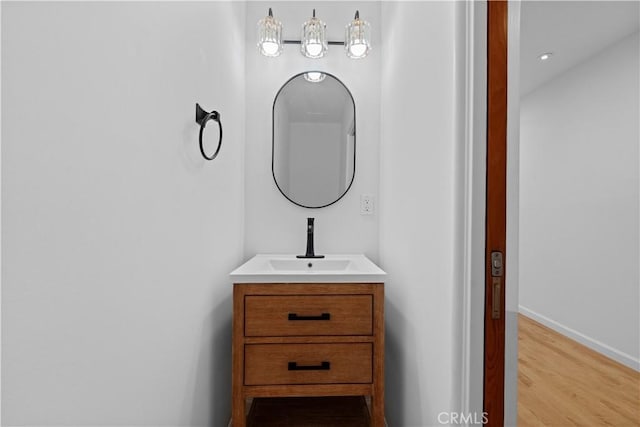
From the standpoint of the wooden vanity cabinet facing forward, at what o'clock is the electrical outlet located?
The electrical outlet is roughly at 7 o'clock from the wooden vanity cabinet.

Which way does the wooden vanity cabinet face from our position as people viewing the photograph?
facing the viewer

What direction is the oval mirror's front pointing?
toward the camera

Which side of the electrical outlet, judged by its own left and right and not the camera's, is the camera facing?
front

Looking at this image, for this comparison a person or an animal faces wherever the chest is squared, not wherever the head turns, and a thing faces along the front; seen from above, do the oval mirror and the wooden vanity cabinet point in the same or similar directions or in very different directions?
same or similar directions

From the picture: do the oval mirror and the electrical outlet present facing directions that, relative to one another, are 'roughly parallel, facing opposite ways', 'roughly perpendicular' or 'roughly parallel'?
roughly parallel

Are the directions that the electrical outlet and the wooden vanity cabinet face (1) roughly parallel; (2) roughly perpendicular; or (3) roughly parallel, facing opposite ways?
roughly parallel
